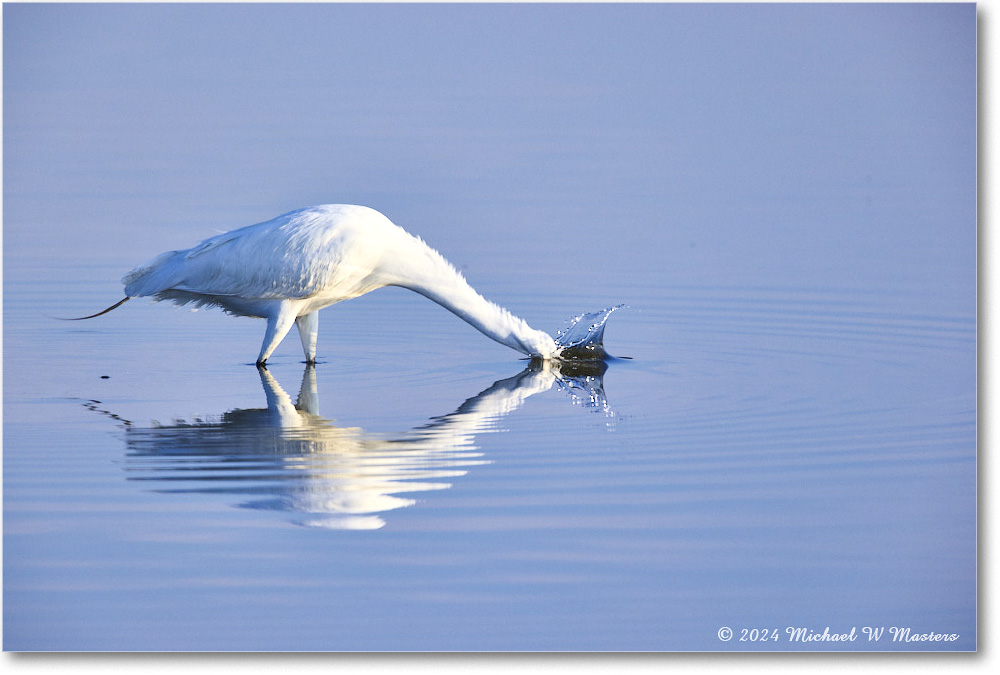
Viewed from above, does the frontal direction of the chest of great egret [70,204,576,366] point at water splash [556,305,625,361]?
yes

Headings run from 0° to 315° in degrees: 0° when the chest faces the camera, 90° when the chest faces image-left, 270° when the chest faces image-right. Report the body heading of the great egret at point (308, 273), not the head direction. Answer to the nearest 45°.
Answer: approximately 270°
